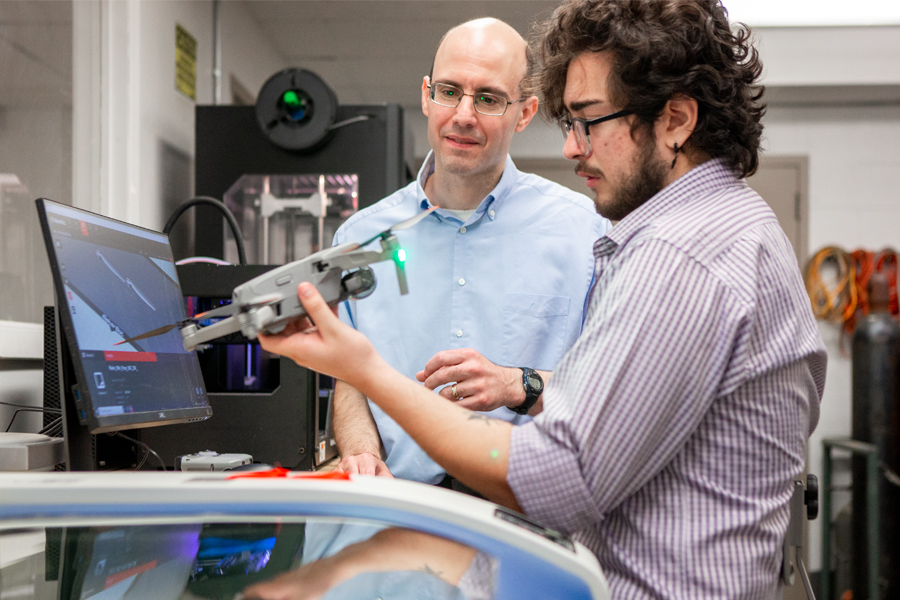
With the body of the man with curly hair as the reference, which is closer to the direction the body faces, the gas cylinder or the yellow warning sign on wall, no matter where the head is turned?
the yellow warning sign on wall

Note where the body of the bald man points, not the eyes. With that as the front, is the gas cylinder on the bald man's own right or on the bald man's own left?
on the bald man's own left

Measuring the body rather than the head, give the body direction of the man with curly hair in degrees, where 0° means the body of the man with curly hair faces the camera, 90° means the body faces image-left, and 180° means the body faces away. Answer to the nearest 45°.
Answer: approximately 90°

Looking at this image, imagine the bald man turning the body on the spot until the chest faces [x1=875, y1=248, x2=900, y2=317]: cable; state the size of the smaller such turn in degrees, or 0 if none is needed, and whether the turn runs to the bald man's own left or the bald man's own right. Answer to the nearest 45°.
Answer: approximately 135° to the bald man's own left

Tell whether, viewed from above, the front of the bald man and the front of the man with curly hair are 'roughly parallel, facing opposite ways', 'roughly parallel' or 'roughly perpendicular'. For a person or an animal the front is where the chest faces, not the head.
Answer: roughly perpendicular

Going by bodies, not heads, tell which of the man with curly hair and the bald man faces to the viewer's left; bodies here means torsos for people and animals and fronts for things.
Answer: the man with curly hair

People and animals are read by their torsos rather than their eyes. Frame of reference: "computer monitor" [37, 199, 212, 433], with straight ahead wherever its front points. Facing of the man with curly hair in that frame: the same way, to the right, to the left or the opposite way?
the opposite way

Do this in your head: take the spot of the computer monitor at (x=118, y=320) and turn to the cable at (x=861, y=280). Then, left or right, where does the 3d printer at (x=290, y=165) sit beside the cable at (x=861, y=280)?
left

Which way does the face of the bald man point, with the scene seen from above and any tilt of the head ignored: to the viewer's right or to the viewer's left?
to the viewer's left

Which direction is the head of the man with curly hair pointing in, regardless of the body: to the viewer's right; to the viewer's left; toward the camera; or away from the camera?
to the viewer's left

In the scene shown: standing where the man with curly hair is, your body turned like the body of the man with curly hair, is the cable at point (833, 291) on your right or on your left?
on your right

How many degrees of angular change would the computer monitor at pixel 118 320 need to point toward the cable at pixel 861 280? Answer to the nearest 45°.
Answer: approximately 45° to its left

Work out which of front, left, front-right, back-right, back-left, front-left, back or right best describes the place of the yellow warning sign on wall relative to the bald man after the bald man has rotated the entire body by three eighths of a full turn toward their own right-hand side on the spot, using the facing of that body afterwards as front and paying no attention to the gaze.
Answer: front
